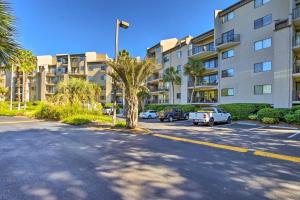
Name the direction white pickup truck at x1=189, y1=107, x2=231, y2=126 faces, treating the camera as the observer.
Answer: facing away from the viewer and to the right of the viewer

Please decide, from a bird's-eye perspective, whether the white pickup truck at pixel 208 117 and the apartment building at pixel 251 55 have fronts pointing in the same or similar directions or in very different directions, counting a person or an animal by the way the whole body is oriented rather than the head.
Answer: very different directions

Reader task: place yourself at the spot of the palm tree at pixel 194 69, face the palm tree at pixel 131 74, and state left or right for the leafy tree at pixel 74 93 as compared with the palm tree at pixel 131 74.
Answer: right

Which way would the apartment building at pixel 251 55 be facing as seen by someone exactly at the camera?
facing the viewer and to the left of the viewer

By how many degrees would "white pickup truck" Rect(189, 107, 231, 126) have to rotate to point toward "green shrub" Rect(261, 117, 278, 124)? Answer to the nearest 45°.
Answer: approximately 45° to its right

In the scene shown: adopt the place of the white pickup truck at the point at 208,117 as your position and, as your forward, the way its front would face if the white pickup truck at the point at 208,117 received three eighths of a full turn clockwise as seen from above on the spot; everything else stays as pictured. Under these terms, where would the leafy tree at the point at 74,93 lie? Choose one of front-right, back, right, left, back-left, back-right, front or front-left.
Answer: right

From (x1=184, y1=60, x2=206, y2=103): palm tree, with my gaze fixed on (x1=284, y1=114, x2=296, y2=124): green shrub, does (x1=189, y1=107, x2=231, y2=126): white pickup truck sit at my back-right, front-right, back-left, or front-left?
front-right
